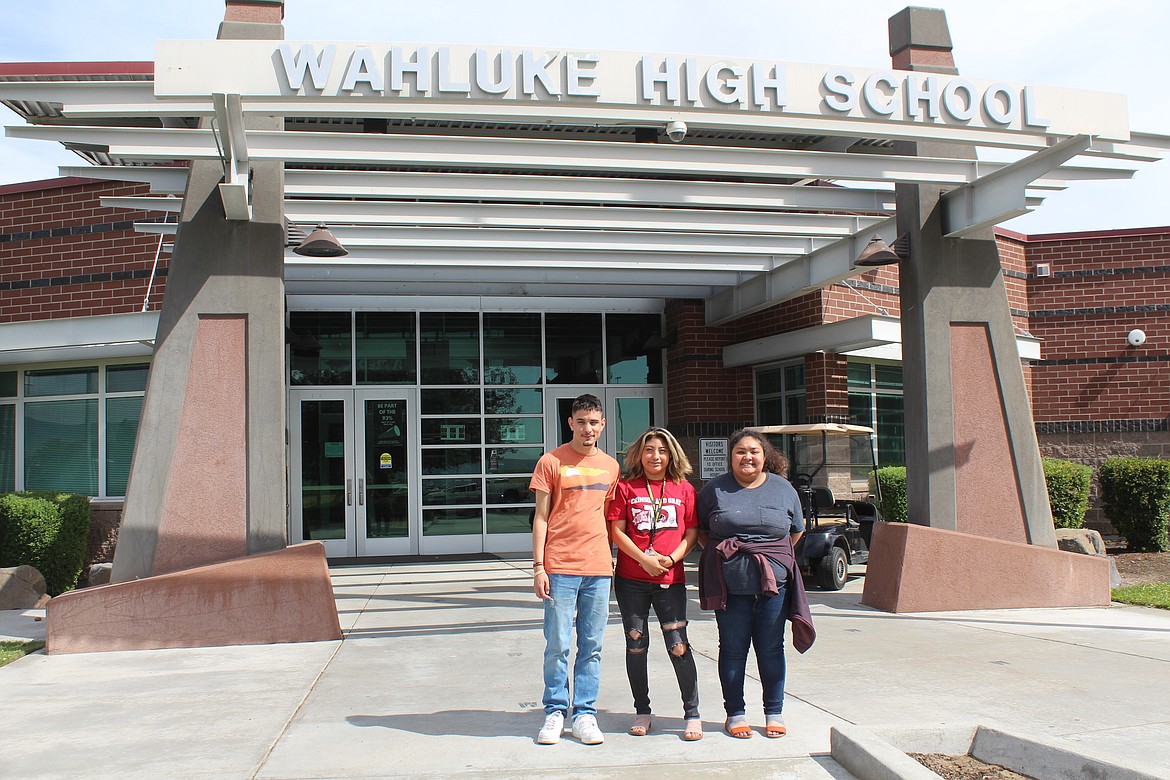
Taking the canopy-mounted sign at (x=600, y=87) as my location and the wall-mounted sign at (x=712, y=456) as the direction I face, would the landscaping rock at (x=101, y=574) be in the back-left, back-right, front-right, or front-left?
front-left

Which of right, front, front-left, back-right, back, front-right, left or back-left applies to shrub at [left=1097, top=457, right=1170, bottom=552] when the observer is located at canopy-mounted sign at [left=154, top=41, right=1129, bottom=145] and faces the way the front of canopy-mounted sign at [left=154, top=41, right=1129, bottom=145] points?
back-left

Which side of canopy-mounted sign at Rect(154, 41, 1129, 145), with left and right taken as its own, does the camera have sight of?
front

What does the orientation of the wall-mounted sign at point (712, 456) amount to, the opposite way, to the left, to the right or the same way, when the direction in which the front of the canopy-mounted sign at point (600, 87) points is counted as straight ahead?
the same way

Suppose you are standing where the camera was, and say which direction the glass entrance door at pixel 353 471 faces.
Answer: facing the viewer

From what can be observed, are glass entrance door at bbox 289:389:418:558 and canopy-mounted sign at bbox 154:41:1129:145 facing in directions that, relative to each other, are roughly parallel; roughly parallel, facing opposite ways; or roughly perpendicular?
roughly parallel

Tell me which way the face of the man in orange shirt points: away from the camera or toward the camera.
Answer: toward the camera

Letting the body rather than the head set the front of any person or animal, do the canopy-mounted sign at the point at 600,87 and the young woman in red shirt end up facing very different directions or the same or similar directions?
same or similar directions

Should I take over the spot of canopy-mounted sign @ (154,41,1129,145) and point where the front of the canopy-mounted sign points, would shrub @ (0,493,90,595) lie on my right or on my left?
on my right

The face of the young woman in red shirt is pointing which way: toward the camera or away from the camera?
toward the camera

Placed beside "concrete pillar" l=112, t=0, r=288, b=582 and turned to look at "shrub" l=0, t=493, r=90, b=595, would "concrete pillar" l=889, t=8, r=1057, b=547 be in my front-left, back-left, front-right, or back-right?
back-right

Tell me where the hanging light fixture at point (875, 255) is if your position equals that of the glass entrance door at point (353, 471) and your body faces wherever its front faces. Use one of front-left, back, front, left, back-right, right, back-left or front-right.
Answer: front-left

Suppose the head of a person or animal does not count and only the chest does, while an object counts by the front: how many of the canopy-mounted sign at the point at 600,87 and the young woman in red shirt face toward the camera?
2

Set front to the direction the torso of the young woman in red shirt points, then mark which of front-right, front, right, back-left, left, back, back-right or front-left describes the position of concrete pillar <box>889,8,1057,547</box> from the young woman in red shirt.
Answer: back-left

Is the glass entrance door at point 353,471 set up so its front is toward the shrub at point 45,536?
no
